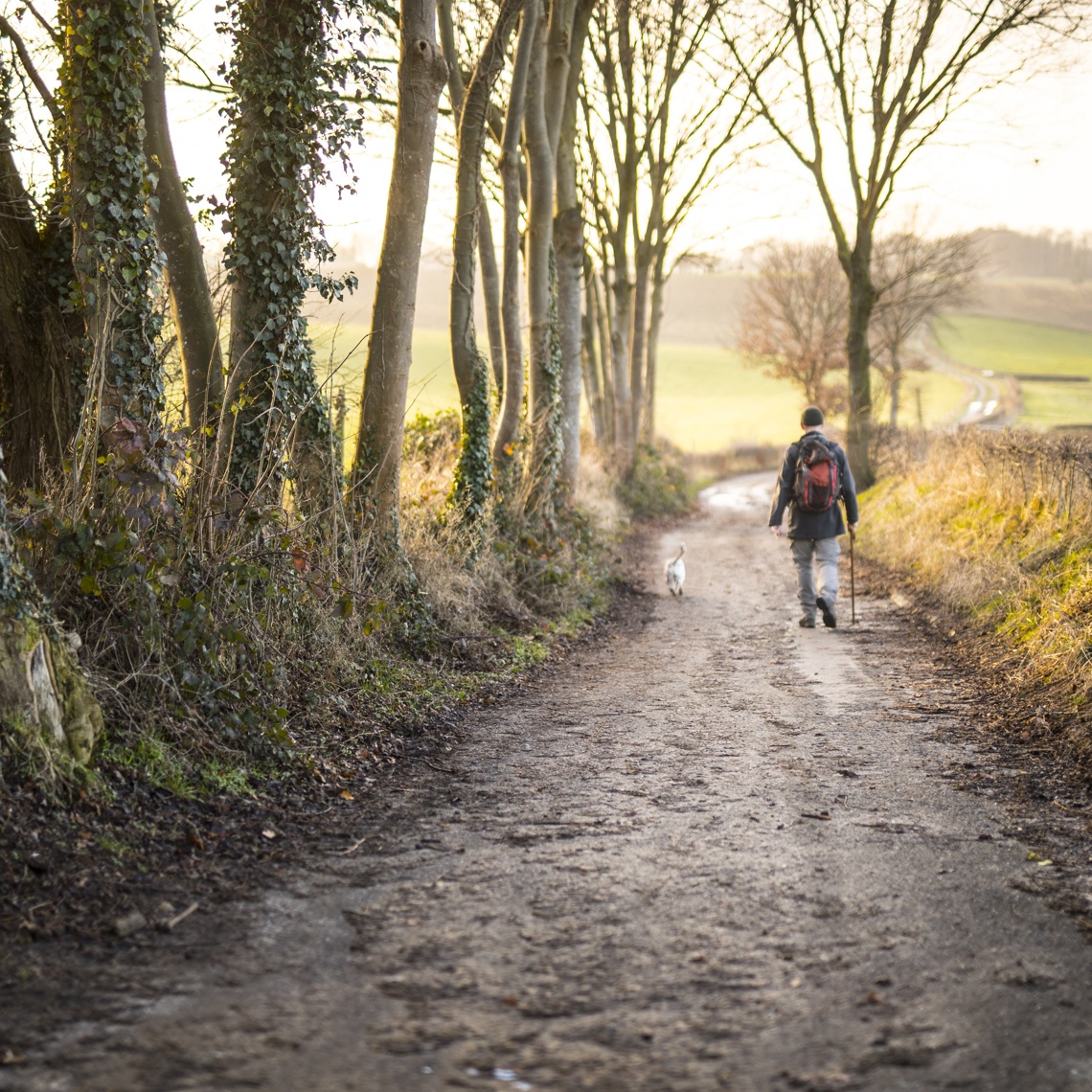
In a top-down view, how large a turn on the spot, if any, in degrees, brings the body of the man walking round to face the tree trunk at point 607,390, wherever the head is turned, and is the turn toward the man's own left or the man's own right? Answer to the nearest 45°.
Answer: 0° — they already face it

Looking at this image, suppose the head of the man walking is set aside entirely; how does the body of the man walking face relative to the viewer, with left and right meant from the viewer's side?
facing away from the viewer

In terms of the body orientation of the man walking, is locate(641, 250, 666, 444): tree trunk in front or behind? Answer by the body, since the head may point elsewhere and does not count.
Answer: in front

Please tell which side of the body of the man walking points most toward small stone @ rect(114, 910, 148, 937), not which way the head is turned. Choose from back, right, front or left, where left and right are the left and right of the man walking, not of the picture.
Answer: back

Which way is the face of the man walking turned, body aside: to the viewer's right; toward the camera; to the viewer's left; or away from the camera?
away from the camera

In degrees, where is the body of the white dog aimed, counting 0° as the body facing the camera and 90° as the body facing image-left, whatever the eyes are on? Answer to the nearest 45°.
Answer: approximately 180°

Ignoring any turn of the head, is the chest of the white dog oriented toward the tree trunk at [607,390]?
yes

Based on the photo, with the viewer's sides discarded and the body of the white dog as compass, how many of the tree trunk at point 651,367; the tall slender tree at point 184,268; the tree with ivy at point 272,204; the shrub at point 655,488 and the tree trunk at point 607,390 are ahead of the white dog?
3

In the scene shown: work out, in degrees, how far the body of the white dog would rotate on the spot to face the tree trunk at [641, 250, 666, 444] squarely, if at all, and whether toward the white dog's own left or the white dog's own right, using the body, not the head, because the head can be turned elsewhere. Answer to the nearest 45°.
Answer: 0° — it already faces it
